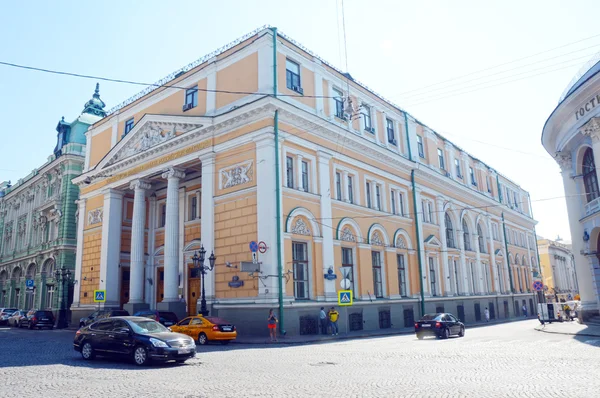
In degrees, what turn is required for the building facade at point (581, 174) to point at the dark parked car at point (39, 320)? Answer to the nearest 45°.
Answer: approximately 45° to its right

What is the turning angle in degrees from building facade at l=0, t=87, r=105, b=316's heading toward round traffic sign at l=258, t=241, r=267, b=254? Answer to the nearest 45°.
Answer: approximately 45° to its left

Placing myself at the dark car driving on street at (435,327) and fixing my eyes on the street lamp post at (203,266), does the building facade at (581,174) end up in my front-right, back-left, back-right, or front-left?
back-right

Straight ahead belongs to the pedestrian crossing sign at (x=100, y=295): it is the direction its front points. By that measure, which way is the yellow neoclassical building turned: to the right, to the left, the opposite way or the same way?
to the right

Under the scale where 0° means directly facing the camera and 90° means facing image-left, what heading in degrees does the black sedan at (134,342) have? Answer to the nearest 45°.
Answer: approximately 315°

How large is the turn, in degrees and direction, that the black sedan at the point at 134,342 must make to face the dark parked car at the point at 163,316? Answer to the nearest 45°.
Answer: approximately 135° to its left

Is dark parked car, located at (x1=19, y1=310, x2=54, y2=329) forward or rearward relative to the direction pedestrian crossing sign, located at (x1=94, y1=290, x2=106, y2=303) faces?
rearward

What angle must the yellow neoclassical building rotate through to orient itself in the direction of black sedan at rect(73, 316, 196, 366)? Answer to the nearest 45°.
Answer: approximately 45° to its left

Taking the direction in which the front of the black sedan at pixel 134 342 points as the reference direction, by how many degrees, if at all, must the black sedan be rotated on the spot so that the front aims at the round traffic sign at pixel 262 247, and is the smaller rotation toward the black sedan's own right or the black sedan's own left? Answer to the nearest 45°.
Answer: approximately 90° to the black sedan's own left

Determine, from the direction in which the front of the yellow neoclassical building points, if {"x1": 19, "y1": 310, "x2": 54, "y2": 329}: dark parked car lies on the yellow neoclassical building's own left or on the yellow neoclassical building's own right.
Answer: on the yellow neoclassical building's own right

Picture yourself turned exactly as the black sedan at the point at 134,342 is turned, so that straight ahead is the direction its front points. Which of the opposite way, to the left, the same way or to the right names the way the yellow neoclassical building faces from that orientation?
to the right

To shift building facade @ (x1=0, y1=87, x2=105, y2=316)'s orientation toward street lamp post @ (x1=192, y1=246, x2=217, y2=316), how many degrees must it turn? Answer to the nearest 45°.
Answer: approximately 45° to its left

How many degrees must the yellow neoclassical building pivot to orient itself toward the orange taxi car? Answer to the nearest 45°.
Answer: approximately 45° to its left
